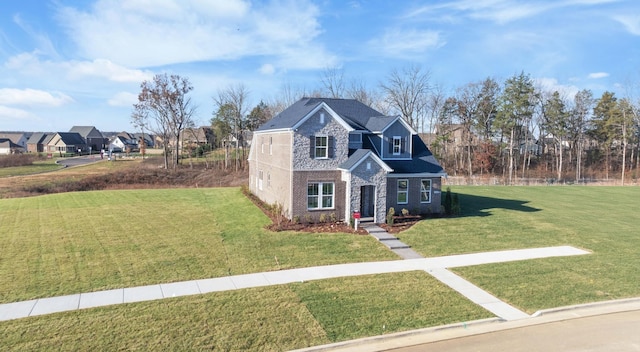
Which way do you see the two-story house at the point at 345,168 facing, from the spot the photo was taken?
facing the viewer and to the right of the viewer
